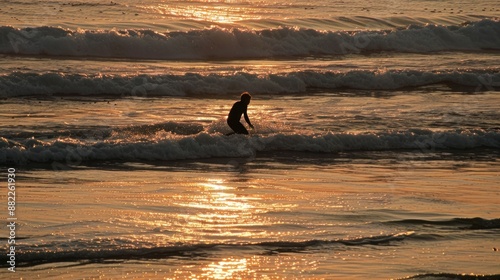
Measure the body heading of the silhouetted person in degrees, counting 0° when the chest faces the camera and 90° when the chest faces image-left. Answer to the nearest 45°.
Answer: approximately 270°

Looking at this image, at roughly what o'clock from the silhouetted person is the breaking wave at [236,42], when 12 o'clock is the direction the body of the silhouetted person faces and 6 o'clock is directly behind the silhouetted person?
The breaking wave is roughly at 9 o'clock from the silhouetted person.

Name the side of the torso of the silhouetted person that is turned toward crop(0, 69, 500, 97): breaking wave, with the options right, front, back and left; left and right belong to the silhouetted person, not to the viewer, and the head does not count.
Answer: left
